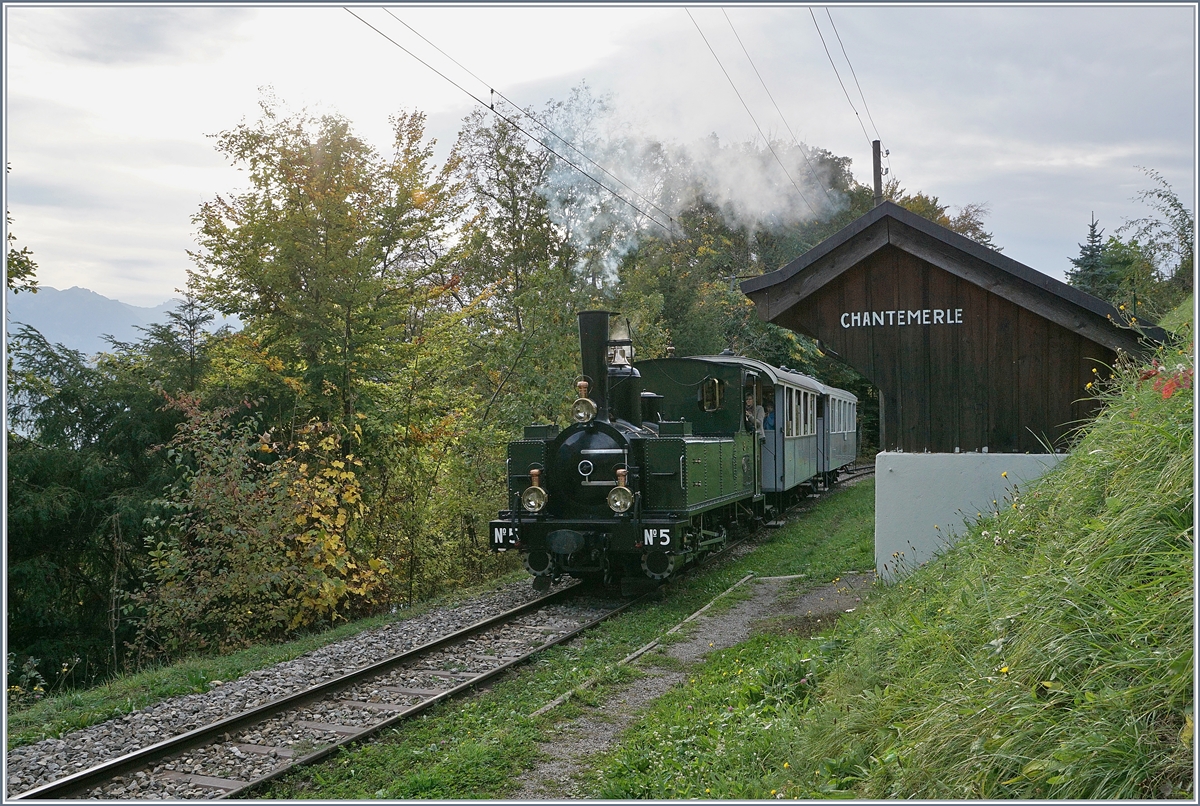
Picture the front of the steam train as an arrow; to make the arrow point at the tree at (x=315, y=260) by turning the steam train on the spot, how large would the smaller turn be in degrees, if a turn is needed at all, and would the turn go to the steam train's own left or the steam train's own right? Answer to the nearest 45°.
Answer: approximately 90° to the steam train's own right

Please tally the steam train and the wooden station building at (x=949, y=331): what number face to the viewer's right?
0

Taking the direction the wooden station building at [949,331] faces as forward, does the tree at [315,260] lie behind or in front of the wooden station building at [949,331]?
in front

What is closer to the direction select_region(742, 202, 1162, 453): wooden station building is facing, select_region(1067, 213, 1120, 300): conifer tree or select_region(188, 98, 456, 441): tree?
the tree

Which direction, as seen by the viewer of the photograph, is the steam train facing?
facing the viewer and to the left of the viewer

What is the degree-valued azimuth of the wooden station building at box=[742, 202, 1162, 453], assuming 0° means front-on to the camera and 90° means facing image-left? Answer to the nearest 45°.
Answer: approximately 90°
